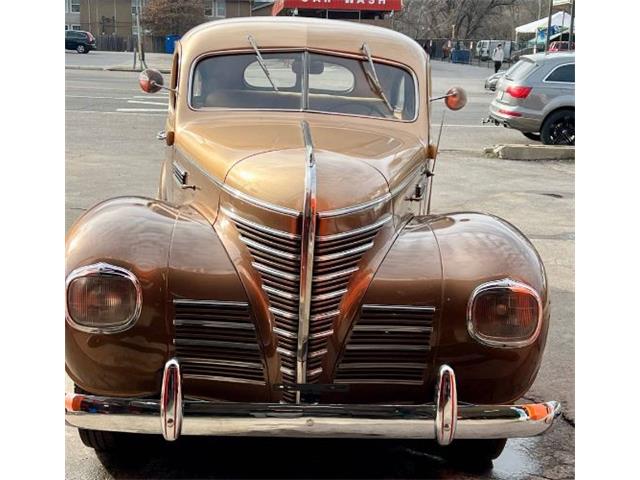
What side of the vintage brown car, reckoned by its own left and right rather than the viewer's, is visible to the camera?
front

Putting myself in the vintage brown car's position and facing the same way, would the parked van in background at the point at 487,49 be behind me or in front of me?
behind

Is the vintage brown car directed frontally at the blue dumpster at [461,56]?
no

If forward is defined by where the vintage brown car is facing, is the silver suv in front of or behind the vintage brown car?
behind

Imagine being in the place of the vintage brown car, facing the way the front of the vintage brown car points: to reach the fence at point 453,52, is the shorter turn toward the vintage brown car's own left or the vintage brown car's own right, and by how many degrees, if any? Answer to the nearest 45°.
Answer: approximately 180°

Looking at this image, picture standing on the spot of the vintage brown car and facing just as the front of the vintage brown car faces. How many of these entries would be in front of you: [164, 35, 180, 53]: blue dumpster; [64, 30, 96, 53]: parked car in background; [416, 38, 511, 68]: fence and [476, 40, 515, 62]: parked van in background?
0

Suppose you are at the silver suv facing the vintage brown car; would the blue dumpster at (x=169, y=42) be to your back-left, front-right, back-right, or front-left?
back-right

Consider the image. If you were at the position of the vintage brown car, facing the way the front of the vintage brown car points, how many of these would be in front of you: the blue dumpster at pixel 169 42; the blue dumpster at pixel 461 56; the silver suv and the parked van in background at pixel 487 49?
0

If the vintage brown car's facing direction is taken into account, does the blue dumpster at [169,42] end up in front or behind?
behind

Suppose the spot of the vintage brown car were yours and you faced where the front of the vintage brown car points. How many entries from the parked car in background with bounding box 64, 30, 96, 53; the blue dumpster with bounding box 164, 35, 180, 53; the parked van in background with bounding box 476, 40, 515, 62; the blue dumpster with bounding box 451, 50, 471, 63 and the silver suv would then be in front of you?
0

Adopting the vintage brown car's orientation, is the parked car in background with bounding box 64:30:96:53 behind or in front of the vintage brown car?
behind
